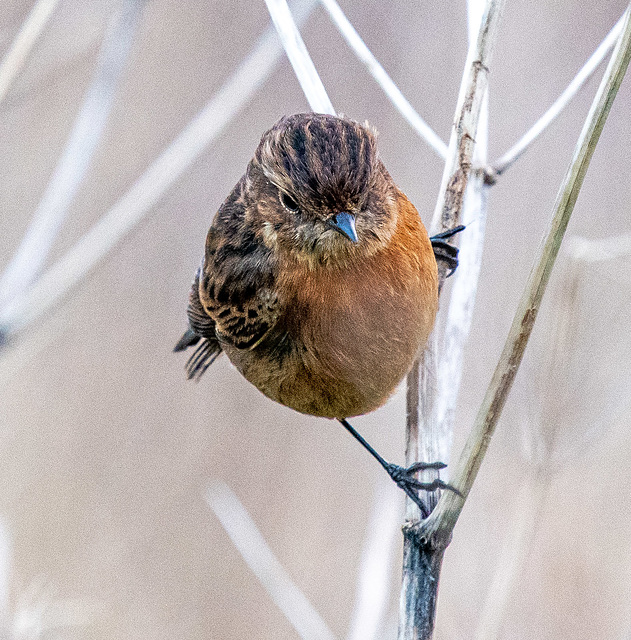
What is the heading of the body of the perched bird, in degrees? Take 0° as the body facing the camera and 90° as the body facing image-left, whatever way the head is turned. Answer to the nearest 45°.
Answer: approximately 315°
